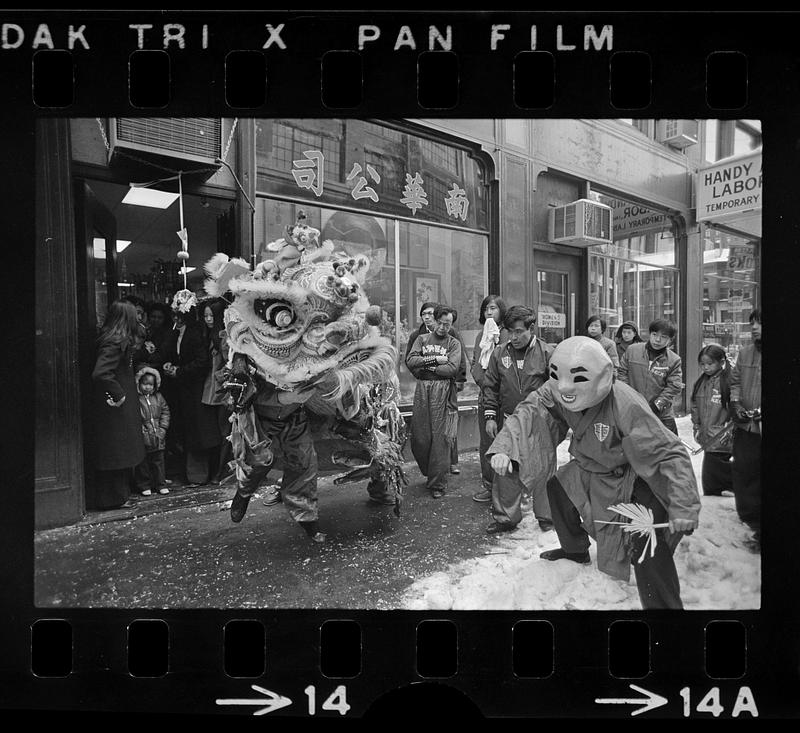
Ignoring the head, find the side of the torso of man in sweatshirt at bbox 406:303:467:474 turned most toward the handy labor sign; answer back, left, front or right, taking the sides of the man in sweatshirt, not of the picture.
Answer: left

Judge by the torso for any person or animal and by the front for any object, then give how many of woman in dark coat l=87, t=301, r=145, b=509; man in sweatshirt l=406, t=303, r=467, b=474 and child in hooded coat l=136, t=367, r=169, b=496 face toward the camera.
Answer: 2

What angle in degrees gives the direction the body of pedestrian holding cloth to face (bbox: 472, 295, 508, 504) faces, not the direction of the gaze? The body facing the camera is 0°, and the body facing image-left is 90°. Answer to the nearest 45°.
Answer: approximately 45°

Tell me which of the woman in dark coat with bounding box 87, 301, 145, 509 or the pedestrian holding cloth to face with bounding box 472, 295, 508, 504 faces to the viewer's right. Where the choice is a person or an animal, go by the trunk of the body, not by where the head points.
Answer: the woman in dark coat

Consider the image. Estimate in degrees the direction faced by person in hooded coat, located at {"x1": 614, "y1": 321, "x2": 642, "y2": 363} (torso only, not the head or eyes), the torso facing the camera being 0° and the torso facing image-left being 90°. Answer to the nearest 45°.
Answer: approximately 45°

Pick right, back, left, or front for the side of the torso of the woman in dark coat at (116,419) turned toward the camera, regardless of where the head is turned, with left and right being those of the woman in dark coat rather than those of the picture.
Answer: right
